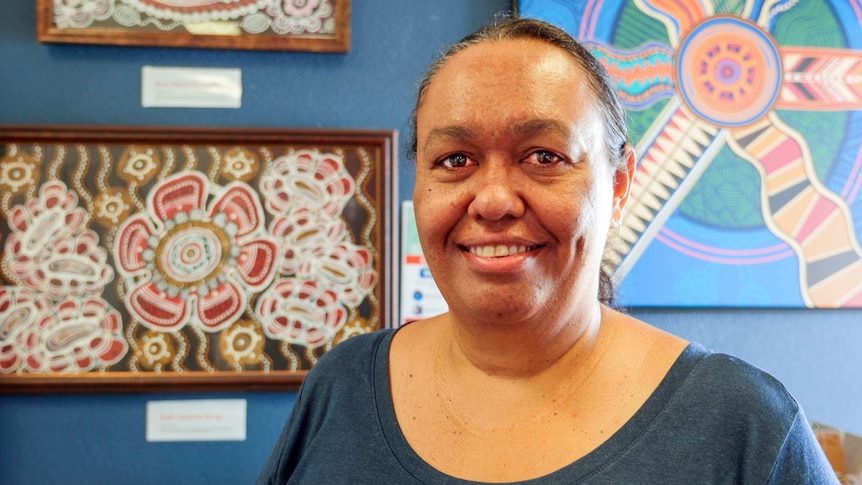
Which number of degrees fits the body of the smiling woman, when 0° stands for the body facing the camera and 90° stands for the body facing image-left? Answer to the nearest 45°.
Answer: approximately 0°

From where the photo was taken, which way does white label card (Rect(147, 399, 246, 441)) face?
toward the camera

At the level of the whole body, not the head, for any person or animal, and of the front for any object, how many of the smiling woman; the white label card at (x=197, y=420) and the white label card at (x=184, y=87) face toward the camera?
3

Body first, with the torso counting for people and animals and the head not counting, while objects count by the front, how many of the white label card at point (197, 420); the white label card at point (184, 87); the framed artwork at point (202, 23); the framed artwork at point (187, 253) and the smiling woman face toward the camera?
5

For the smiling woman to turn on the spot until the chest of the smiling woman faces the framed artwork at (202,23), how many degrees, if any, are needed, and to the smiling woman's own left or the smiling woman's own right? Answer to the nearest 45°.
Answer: approximately 135° to the smiling woman's own right

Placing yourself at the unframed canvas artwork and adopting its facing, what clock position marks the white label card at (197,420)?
The white label card is roughly at 2 o'clock from the unframed canvas artwork.

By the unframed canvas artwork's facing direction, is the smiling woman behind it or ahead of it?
ahead

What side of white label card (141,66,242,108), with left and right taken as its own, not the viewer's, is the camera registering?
front

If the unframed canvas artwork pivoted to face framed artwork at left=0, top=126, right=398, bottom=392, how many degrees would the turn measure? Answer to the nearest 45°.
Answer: approximately 45° to its right

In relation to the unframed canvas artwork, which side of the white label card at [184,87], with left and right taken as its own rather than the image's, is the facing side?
left

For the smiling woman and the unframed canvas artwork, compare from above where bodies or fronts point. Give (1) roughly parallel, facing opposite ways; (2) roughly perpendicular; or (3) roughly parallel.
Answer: roughly parallel

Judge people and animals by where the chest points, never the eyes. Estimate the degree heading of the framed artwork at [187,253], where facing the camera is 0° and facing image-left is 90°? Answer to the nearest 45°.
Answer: approximately 0°

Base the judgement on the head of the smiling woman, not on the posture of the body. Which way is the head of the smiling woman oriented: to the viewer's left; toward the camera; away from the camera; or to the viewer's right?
toward the camera

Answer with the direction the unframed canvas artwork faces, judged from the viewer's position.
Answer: facing the viewer
